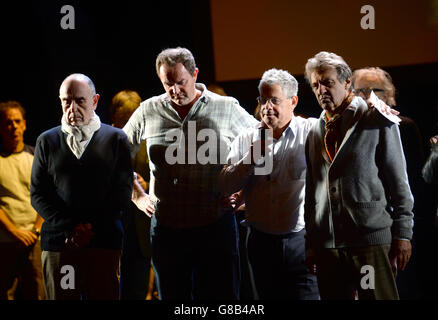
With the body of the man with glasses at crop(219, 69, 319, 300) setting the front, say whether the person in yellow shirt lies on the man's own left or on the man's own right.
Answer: on the man's own right

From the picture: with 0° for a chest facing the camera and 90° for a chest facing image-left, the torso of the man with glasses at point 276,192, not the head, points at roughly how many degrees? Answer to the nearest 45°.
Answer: approximately 45°

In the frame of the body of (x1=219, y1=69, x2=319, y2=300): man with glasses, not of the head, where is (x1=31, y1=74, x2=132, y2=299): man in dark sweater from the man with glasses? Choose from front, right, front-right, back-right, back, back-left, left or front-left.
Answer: front-right

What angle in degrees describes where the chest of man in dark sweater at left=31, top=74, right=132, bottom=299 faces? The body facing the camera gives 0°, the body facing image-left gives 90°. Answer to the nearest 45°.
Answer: approximately 0°

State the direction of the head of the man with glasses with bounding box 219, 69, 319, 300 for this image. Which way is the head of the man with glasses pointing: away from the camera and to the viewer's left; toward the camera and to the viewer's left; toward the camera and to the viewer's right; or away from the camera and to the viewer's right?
toward the camera and to the viewer's left

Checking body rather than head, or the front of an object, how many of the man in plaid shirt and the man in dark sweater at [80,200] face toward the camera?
2

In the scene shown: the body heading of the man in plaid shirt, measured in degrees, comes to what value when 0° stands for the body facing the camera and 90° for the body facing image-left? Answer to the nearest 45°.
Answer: approximately 0°

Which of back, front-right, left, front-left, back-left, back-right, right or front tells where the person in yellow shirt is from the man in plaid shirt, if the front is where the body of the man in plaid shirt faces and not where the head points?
back-right
